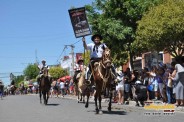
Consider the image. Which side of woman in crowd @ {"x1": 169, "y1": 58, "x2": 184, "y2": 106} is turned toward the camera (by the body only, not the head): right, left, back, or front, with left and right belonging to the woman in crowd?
left

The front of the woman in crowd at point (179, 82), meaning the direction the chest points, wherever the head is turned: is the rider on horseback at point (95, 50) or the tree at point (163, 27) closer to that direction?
the rider on horseback

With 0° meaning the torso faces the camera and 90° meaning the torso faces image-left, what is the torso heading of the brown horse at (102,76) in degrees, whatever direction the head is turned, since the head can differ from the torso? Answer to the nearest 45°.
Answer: approximately 315°

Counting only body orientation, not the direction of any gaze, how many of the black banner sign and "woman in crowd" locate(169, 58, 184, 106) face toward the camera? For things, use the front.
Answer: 1

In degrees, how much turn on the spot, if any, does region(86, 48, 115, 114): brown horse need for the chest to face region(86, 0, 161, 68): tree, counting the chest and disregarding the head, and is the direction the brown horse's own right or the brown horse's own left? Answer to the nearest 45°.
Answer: approximately 135° to the brown horse's own left

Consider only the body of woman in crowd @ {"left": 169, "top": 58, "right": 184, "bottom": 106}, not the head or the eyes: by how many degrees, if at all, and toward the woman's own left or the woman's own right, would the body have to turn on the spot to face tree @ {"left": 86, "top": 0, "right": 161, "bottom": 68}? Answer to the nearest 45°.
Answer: approximately 90° to the woman's own right

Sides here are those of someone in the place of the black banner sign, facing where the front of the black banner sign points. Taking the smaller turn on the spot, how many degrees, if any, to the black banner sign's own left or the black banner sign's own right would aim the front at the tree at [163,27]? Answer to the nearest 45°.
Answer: approximately 135° to the black banner sign's own left

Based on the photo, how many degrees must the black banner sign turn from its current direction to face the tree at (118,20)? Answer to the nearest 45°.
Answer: approximately 180°

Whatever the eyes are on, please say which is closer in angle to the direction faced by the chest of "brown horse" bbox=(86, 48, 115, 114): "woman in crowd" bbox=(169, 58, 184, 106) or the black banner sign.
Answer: the woman in crowd
